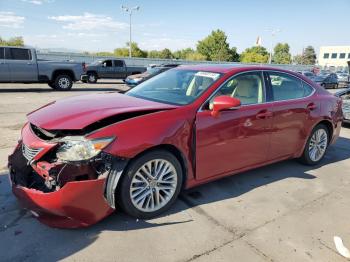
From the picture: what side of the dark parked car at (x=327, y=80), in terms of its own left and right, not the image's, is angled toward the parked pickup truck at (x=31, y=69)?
front

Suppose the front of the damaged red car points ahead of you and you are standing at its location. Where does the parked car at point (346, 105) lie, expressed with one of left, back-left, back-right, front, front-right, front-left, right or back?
back

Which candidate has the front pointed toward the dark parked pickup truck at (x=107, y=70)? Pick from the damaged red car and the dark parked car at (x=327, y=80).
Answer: the dark parked car at (x=327, y=80)

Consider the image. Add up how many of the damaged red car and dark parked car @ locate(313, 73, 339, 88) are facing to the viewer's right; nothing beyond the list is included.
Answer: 0
